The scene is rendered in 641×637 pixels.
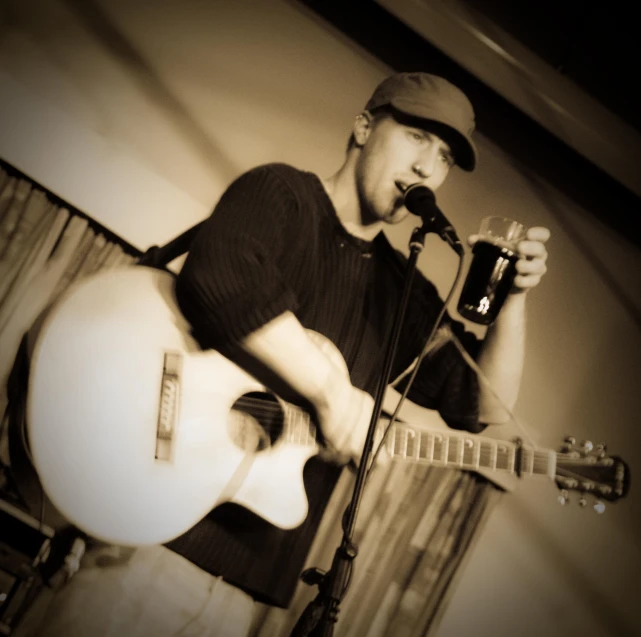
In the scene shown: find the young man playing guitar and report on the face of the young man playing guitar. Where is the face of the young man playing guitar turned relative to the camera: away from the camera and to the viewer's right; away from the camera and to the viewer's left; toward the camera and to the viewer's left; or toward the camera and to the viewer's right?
toward the camera and to the viewer's right

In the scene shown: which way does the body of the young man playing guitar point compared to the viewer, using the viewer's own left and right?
facing the viewer and to the right of the viewer
